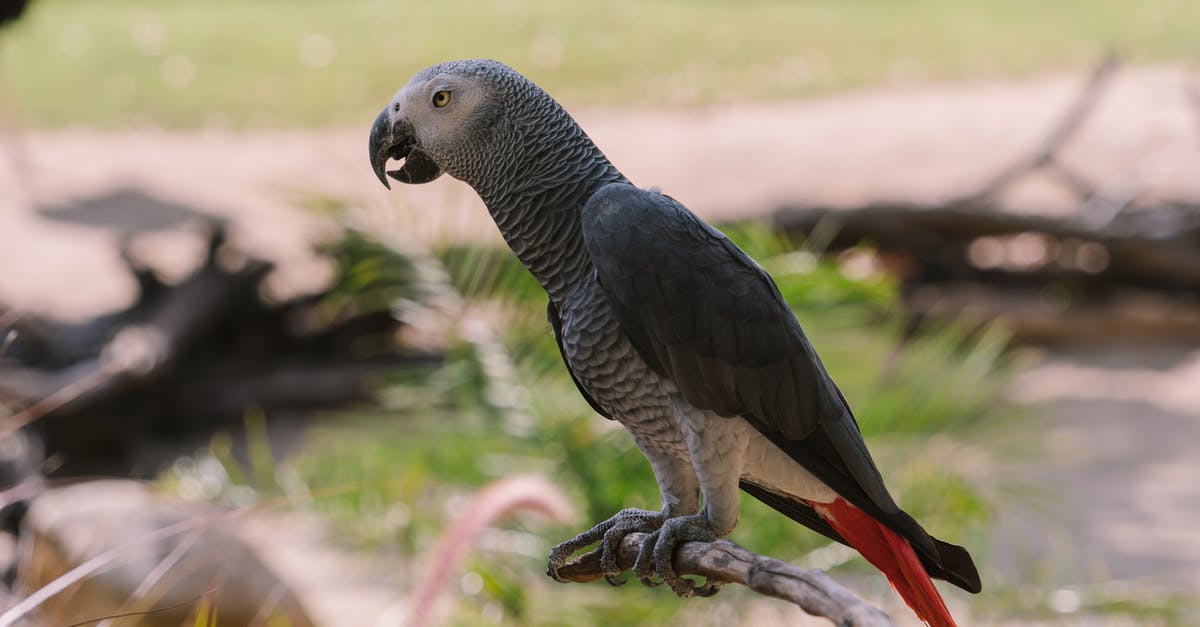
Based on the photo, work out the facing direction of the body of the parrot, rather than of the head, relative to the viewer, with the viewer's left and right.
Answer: facing to the left of the viewer
